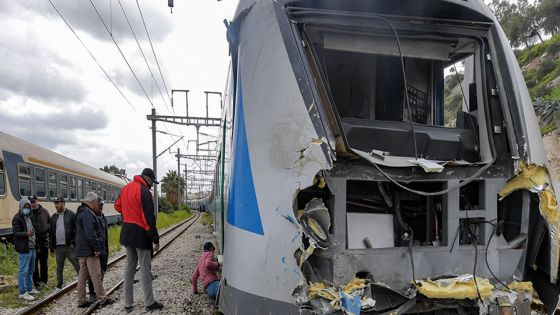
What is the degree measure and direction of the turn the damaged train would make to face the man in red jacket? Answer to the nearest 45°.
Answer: approximately 135° to its right

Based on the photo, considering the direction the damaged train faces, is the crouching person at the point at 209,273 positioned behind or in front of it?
behind

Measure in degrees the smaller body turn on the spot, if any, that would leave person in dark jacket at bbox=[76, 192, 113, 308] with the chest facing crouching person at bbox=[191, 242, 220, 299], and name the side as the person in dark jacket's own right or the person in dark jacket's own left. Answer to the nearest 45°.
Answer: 0° — they already face them

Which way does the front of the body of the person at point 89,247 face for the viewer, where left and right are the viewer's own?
facing to the right of the viewer

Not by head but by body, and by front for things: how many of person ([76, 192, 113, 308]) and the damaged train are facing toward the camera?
1

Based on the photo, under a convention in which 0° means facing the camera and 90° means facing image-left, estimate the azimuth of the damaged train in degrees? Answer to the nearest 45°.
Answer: approximately 0°
